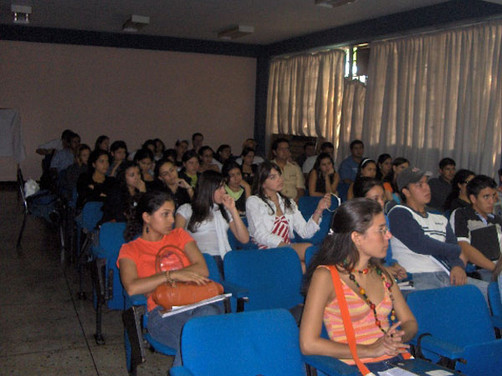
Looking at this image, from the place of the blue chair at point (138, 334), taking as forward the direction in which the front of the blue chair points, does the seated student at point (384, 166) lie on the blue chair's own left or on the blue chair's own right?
on the blue chair's own left

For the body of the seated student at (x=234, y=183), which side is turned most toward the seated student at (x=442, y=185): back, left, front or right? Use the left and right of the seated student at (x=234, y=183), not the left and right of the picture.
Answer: left

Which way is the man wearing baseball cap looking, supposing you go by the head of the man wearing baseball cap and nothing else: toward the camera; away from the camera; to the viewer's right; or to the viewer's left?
to the viewer's right

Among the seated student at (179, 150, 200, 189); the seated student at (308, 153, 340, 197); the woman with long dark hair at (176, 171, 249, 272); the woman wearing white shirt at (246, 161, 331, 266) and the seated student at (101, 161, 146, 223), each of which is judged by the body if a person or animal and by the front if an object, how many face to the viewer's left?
0

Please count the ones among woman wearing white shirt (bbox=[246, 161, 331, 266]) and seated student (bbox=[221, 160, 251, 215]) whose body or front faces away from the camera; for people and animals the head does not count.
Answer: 0

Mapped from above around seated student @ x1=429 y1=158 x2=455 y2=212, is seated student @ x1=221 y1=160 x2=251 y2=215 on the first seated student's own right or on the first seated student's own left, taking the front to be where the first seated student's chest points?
on the first seated student's own right

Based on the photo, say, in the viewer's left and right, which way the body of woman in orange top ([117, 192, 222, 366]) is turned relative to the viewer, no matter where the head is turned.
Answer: facing the viewer and to the right of the viewer

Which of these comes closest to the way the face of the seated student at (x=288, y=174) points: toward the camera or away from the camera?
toward the camera

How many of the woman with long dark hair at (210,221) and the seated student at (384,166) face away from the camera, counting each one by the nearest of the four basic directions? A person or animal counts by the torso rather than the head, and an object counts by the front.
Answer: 0

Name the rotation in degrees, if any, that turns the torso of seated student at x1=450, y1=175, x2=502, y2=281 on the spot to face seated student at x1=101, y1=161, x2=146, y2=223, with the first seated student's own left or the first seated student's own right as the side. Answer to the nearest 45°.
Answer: approximately 135° to the first seated student's own right

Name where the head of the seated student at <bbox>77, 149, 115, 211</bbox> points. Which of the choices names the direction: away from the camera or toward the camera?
toward the camera

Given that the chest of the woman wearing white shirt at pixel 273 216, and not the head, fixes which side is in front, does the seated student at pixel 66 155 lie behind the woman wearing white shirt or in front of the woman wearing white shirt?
behind

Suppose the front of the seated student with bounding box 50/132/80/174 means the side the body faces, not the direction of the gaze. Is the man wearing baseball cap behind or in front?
in front
